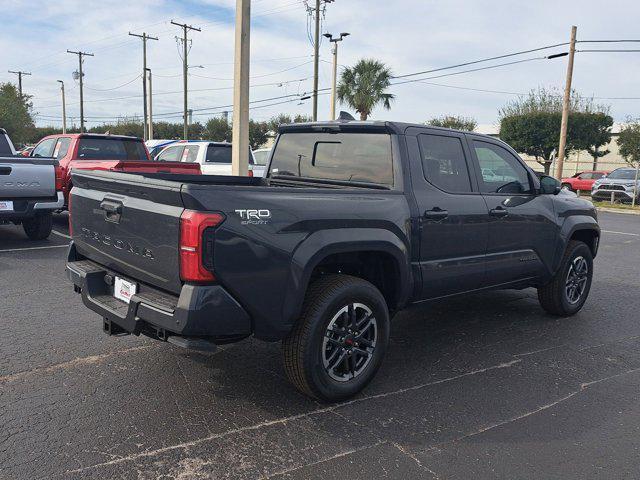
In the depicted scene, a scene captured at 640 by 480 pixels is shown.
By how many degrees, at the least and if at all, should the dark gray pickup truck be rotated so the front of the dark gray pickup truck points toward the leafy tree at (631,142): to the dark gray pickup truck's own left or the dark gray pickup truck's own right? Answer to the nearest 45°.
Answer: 0° — it already faces it

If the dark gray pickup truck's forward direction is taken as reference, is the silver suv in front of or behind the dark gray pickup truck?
in front

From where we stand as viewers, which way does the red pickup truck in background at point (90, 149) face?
facing away from the viewer and to the left of the viewer

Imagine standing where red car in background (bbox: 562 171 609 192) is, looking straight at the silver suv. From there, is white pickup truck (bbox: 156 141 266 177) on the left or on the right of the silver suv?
right

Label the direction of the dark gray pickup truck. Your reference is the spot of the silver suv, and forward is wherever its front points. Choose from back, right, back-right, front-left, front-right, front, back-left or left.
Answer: front-left

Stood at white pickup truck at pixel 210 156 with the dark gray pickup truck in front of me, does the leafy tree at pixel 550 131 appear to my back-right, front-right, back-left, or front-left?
back-left

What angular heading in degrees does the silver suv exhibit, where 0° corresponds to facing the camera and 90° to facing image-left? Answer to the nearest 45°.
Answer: approximately 45°

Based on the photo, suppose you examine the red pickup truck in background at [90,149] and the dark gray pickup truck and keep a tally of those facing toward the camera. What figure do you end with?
0

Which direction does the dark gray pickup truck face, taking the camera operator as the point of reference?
facing away from the viewer and to the right of the viewer

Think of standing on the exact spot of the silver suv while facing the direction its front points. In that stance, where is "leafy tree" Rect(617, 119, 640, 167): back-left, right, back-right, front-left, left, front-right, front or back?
back-right

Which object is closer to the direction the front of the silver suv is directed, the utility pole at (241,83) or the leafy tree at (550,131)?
the utility pole

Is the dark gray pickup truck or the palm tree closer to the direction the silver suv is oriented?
the dark gray pickup truck

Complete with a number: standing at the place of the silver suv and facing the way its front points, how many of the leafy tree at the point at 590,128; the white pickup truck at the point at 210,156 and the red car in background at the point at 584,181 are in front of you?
1

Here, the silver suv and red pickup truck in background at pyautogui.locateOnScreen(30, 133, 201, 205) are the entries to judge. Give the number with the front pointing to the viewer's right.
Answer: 0

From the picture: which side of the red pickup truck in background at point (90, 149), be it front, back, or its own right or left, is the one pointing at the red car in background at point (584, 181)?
right

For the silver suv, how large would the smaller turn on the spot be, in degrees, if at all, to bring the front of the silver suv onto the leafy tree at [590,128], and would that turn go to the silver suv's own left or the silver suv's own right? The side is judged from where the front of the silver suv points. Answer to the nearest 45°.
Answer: approximately 135° to the silver suv's own right

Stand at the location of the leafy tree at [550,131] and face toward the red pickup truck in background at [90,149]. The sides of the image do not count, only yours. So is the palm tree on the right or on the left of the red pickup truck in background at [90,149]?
right
